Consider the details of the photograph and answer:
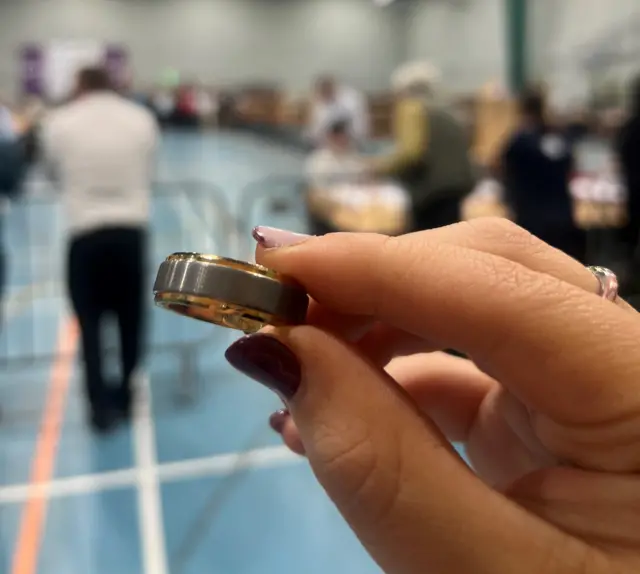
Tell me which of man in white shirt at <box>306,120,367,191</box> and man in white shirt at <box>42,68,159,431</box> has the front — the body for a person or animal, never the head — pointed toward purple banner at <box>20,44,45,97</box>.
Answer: man in white shirt at <box>42,68,159,431</box>

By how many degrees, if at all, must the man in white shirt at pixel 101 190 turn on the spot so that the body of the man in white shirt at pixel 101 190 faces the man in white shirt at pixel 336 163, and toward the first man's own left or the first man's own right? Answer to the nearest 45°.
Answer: approximately 45° to the first man's own right

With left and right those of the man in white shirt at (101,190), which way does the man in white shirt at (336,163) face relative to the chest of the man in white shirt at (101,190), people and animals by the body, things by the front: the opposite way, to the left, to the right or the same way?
the opposite way

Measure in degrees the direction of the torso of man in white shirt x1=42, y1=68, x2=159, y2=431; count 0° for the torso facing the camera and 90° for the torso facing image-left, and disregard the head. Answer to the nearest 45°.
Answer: approximately 180°

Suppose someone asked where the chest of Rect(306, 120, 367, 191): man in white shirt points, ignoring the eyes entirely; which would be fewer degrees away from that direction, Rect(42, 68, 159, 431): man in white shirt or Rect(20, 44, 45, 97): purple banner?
the man in white shirt

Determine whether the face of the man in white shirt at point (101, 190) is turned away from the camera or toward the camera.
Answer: away from the camera

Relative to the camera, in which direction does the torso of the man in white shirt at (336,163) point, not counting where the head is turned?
toward the camera

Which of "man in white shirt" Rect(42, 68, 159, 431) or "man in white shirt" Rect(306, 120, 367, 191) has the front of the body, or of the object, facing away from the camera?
"man in white shirt" Rect(42, 68, 159, 431)

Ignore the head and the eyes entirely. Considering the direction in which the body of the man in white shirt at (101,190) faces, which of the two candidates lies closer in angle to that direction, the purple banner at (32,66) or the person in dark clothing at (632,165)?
the purple banner

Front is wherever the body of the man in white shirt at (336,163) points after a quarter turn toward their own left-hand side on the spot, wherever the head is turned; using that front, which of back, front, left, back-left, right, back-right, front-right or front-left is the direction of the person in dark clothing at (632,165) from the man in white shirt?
front-right

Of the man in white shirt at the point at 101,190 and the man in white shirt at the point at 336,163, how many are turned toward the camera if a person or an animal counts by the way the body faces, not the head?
1

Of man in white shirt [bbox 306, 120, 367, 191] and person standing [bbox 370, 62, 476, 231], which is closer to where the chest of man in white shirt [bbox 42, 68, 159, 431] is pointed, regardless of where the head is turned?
the man in white shirt

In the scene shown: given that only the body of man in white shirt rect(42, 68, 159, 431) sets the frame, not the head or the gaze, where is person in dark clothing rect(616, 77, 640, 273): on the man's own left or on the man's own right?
on the man's own right

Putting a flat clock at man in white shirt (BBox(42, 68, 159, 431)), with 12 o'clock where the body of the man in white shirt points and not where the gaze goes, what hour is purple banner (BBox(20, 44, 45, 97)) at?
The purple banner is roughly at 12 o'clock from the man in white shirt.

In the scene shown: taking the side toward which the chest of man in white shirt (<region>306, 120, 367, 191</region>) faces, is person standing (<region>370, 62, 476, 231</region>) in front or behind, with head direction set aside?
in front
